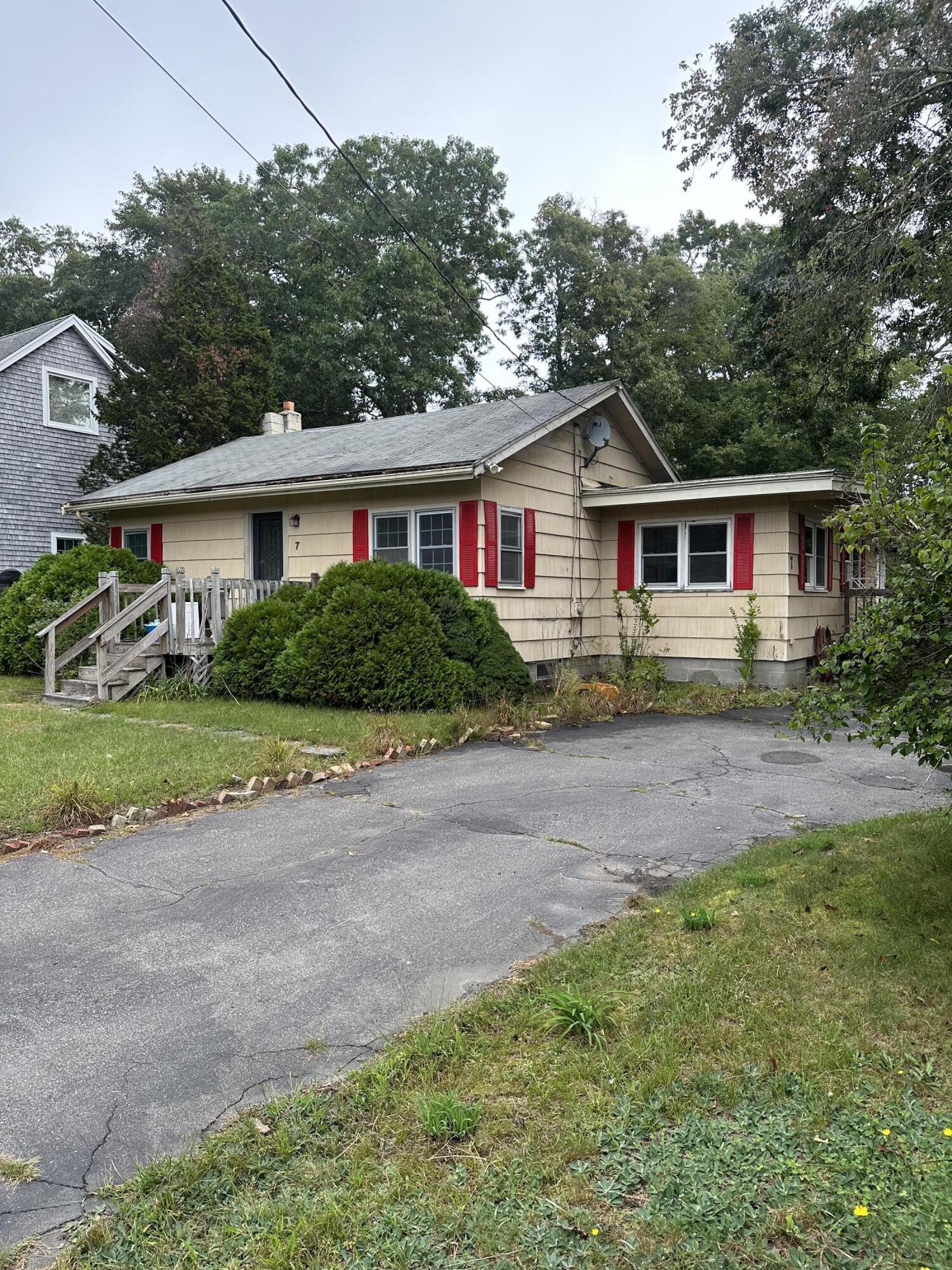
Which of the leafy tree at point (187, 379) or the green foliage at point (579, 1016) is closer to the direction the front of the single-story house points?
the green foliage

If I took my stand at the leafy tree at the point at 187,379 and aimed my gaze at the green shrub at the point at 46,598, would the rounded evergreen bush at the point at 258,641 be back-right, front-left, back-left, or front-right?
front-left

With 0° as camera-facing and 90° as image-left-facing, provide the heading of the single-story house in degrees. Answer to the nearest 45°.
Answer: approximately 45°

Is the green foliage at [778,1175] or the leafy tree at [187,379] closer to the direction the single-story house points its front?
the green foliage

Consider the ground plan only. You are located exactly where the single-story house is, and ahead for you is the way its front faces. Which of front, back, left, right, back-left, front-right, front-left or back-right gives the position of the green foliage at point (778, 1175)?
front-left

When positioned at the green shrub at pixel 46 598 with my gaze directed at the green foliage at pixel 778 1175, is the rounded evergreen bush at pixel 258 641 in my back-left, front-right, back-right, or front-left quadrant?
front-left

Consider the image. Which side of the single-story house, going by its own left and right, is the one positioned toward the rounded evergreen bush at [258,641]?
front

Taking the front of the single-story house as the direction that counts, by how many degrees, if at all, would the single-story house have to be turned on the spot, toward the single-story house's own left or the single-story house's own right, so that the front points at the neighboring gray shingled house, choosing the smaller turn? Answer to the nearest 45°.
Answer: approximately 90° to the single-story house's own right

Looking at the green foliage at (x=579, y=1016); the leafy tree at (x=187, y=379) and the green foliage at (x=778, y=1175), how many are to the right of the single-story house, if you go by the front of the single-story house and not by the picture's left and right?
1

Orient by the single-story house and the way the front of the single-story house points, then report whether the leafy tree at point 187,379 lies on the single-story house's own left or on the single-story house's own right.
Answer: on the single-story house's own right

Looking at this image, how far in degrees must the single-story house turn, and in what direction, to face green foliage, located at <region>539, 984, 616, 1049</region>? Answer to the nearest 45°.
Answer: approximately 45° to its left

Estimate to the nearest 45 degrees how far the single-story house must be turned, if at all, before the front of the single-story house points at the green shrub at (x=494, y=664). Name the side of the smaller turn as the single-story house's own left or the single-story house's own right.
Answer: approximately 45° to the single-story house's own left

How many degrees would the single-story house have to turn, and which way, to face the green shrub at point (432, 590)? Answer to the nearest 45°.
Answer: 0° — it already faces it

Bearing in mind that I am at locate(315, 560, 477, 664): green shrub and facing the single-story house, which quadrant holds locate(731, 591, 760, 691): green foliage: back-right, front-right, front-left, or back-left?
front-right

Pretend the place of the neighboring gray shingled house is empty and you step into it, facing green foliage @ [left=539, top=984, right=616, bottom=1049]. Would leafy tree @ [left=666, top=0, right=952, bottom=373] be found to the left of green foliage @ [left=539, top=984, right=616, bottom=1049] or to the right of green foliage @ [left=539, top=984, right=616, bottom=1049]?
left
